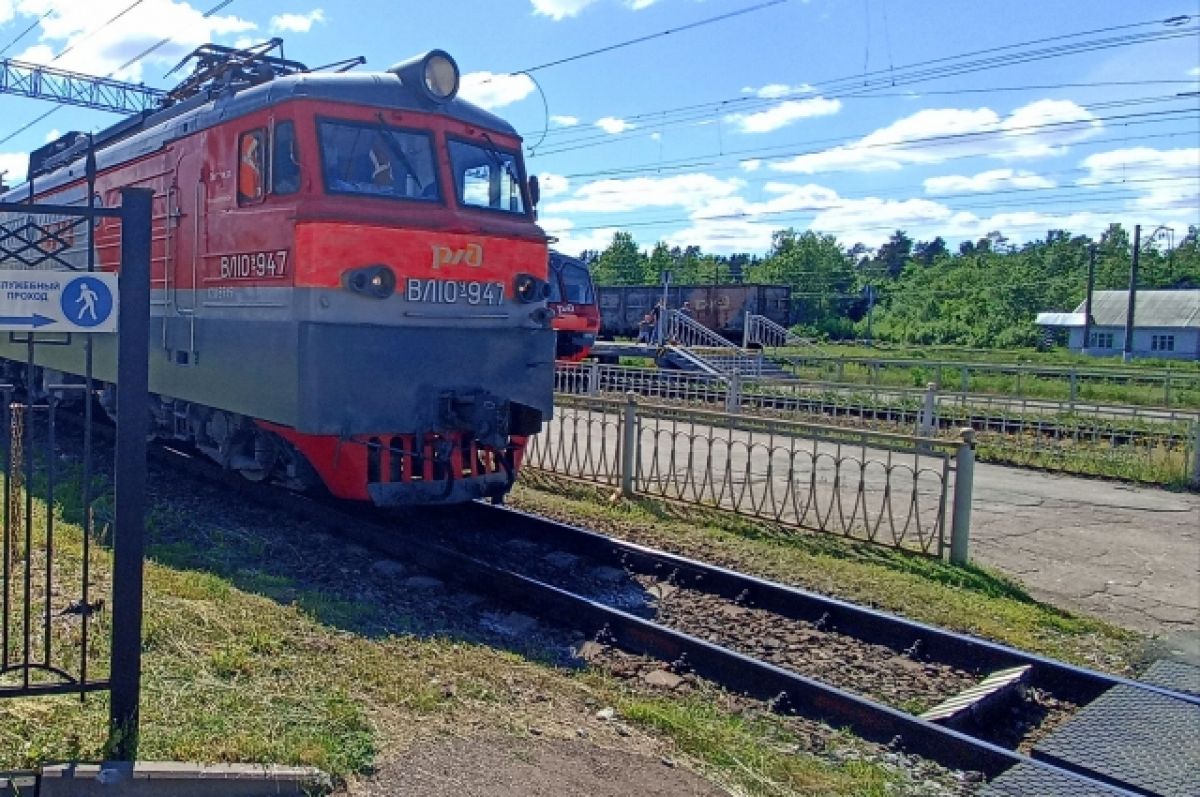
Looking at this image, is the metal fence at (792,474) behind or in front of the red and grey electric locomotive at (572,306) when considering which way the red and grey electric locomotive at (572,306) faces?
in front

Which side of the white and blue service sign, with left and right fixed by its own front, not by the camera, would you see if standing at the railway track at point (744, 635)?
left

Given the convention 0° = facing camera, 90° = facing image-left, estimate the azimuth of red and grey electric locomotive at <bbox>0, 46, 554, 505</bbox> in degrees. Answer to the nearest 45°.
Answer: approximately 315°

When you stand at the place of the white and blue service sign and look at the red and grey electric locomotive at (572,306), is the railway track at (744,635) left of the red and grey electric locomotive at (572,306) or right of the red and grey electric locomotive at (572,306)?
right

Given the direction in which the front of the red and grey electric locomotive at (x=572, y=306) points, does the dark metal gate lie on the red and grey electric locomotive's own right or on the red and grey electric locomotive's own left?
on the red and grey electric locomotive's own right

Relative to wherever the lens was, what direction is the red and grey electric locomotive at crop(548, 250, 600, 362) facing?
facing the viewer and to the right of the viewer

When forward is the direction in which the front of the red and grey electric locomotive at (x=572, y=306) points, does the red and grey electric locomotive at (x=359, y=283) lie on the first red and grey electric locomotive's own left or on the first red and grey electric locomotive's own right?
on the first red and grey electric locomotive's own right

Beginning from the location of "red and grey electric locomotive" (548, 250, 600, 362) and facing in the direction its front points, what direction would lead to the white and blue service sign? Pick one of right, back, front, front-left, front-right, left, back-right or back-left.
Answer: front-right

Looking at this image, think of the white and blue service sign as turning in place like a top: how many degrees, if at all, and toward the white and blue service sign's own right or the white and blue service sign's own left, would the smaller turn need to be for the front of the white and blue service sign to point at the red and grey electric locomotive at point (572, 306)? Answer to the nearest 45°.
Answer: approximately 135° to the white and blue service sign's own left

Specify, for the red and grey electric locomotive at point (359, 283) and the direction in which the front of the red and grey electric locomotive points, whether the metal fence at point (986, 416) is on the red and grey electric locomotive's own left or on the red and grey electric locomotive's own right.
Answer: on the red and grey electric locomotive's own left
